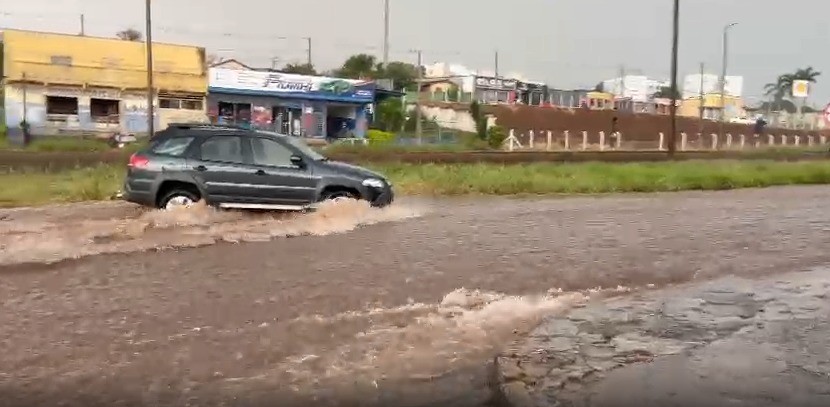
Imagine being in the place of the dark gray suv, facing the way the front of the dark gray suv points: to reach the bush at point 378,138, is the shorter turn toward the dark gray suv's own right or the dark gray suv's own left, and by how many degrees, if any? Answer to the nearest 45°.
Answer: approximately 90° to the dark gray suv's own left

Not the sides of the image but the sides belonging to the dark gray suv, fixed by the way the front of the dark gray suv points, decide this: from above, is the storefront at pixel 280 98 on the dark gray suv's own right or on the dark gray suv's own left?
on the dark gray suv's own left

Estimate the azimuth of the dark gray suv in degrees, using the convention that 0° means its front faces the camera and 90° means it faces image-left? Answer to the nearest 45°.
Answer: approximately 270°

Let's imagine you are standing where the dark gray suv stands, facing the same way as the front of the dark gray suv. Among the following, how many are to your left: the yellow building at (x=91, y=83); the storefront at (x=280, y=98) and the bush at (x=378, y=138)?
3

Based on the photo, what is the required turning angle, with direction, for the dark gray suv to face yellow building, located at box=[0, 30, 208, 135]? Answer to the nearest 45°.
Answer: approximately 90° to its left

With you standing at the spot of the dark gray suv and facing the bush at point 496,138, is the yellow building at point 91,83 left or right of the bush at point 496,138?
left

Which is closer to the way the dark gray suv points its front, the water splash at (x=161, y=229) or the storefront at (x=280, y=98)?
the storefront

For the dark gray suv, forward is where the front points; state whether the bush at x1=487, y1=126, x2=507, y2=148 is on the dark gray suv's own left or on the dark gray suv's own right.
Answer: on the dark gray suv's own left
